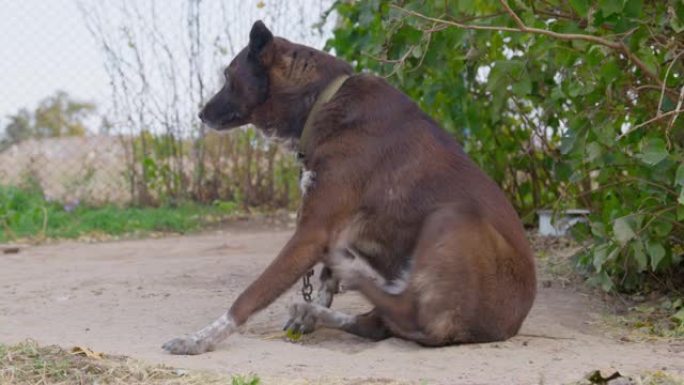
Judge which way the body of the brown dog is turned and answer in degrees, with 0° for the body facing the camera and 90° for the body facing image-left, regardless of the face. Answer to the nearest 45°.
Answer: approximately 90°

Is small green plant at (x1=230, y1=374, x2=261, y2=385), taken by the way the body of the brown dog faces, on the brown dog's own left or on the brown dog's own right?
on the brown dog's own left

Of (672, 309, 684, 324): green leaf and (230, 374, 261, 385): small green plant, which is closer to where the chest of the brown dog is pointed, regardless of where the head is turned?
the small green plant

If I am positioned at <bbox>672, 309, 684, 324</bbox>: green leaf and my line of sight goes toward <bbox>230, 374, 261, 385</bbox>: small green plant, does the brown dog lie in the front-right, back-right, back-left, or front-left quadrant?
front-right

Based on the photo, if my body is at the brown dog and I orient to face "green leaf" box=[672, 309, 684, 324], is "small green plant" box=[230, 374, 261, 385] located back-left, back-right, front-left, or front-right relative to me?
back-right

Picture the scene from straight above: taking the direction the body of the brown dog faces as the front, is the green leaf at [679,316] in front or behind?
behind

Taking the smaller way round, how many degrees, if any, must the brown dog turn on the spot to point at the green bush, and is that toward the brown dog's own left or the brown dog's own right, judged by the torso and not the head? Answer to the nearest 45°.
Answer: approximately 135° to the brown dog's own right
